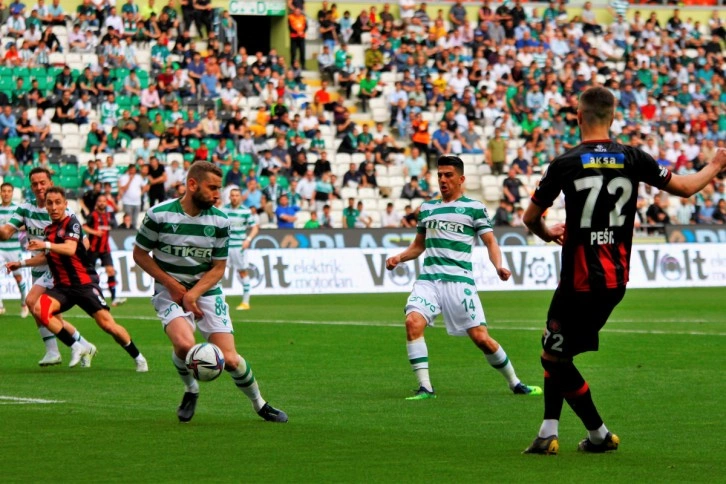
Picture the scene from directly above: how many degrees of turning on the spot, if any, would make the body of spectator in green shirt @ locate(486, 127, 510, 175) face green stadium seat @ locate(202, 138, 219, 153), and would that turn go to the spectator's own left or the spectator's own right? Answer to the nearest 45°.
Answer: approximately 45° to the spectator's own right

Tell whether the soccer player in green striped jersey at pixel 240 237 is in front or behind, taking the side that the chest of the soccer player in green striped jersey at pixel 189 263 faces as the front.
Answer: behind

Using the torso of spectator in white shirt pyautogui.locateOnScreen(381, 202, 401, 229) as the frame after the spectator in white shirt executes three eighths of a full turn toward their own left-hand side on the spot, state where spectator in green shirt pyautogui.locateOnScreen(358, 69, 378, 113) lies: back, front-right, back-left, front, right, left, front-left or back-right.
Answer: front-left

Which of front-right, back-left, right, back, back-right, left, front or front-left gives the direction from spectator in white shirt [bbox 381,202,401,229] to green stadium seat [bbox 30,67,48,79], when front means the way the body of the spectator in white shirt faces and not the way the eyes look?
right

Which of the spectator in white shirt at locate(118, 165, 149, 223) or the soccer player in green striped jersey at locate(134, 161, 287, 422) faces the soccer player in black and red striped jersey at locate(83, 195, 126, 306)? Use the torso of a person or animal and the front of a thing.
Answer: the spectator in white shirt

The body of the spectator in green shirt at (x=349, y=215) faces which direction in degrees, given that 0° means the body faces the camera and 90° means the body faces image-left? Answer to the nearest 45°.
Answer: approximately 0°

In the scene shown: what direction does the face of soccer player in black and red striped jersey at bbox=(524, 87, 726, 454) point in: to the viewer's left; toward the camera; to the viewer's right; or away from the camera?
away from the camera

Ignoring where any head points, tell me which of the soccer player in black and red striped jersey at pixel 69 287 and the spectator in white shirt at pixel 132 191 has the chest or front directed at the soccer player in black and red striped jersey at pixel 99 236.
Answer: the spectator in white shirt
